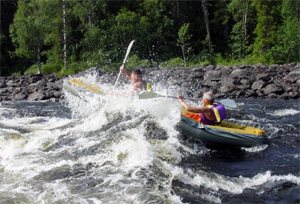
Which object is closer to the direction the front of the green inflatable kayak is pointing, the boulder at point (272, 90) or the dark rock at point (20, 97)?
the dark rock

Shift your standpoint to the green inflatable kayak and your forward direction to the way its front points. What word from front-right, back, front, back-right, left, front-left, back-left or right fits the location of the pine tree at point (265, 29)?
right

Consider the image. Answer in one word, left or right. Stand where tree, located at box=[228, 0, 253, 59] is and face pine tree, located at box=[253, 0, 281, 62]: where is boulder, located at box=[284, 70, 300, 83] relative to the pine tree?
right

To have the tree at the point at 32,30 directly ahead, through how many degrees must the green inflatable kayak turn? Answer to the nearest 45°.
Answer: approximately 45° to its right

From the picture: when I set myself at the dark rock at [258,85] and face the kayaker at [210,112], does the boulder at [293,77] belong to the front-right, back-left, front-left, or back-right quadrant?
back-left

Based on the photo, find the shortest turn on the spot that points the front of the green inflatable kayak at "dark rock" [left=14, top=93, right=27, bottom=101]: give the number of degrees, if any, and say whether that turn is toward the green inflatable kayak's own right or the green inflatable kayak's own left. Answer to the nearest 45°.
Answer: approximately 45° to the green inflatable kayak's own right

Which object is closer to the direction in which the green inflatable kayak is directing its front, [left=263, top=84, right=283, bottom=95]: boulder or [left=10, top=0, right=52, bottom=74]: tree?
the tree

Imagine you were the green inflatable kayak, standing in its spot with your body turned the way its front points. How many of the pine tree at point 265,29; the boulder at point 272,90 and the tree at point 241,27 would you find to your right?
3

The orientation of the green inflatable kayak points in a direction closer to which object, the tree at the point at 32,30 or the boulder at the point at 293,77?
the tree

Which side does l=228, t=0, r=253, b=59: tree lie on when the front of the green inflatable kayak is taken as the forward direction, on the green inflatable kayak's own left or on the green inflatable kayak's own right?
on the green inflatable kayak's own right

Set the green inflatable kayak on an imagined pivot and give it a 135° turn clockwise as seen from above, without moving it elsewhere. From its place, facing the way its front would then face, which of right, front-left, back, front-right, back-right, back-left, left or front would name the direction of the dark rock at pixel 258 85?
front-left

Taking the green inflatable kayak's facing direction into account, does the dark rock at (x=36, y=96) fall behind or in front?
in front

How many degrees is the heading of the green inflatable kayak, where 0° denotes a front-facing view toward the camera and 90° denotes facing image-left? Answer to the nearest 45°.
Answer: approximately 90°

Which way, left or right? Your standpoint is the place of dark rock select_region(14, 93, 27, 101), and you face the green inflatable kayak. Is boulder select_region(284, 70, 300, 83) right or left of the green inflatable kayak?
left
